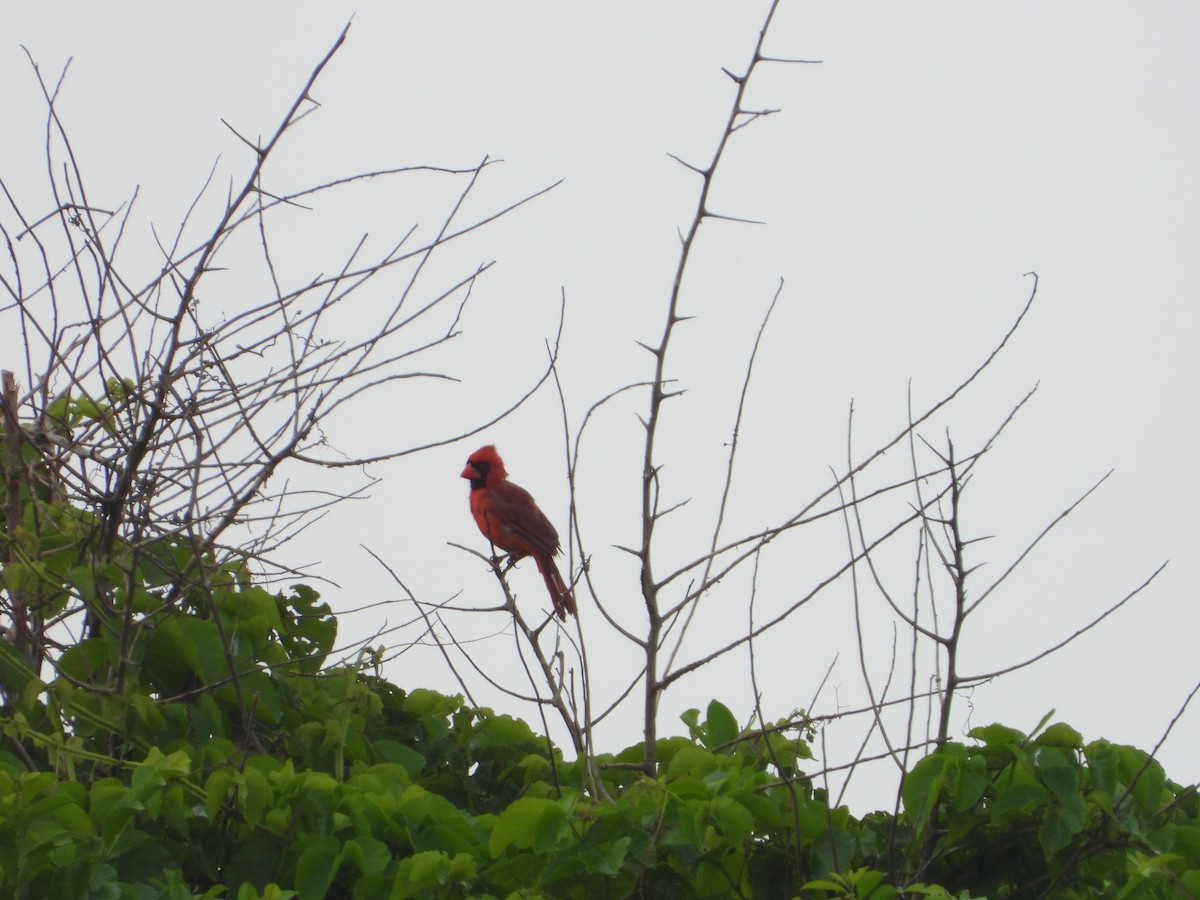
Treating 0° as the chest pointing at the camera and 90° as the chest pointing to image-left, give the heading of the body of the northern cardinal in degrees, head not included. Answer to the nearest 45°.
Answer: approximately 90°
